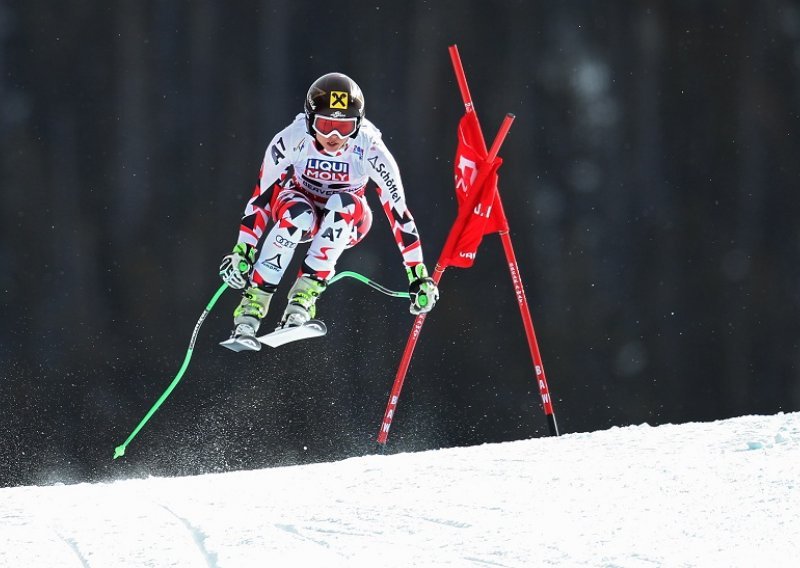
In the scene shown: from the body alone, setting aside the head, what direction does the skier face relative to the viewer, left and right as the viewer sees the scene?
facing the viewer

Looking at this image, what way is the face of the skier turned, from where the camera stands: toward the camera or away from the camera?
toward the camera
